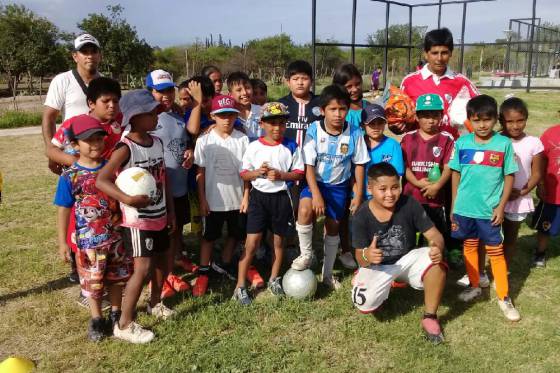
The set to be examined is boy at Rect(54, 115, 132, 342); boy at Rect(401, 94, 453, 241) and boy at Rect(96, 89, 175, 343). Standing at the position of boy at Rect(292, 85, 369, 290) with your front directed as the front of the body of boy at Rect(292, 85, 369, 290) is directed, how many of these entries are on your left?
1

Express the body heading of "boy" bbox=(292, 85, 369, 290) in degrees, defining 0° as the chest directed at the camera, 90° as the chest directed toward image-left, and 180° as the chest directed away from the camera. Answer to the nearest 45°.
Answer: approximately 0°

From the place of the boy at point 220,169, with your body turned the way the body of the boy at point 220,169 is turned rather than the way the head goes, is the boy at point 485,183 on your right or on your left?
on your left

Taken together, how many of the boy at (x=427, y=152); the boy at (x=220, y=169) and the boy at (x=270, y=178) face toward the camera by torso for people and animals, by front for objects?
3

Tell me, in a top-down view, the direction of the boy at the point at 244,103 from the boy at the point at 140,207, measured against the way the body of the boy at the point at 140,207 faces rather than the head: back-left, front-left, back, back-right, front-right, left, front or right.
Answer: left

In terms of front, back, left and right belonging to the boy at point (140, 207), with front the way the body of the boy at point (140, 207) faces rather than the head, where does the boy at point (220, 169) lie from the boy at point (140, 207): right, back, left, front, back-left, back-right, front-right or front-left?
left

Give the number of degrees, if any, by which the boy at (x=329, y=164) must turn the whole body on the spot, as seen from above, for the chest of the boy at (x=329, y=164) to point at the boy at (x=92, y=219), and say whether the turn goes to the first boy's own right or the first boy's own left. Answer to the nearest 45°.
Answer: approximately 45° to the first boy's own right

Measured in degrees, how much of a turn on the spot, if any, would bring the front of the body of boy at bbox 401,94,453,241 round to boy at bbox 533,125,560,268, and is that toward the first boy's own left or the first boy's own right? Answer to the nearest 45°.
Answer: approximately 135° to the first boy's own left

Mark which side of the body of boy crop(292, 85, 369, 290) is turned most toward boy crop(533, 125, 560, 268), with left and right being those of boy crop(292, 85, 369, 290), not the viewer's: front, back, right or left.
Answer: left

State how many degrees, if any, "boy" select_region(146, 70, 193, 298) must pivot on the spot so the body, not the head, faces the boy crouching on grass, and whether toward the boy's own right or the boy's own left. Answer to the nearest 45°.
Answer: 0° — they already face them

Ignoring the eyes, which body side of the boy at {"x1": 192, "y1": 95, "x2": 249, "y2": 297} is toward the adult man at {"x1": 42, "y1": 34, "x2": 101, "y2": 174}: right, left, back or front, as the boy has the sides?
right

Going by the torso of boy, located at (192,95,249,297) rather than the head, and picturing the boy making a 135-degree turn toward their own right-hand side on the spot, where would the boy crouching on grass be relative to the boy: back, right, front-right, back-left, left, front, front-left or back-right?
back
